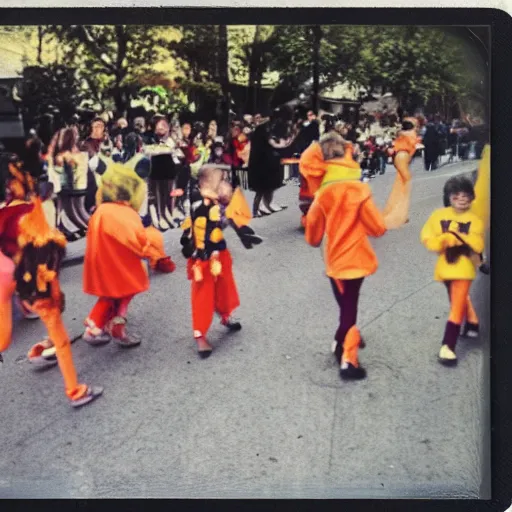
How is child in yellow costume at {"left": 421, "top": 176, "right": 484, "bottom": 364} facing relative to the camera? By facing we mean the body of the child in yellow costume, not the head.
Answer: toward the camera

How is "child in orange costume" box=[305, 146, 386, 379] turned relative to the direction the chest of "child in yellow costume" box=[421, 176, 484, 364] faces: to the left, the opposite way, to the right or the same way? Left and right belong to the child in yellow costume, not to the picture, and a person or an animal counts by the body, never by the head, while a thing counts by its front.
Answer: the opposite way

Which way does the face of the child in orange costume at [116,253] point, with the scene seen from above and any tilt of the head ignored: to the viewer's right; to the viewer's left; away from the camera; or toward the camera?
away from the camera

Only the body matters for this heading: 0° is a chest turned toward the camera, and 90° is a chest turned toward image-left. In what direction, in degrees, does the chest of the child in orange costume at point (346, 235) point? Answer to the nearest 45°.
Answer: approximately 180°
